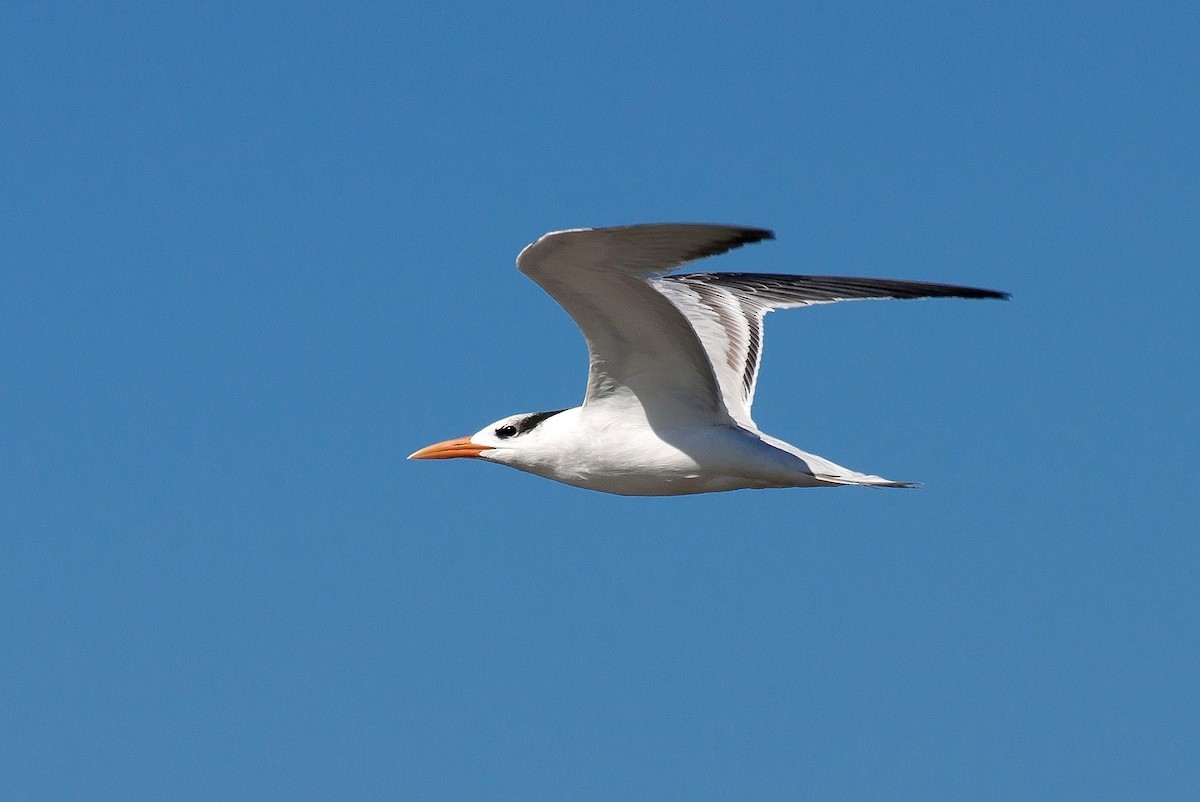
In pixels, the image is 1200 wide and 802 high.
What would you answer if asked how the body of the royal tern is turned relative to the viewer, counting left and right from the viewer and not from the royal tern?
facing to the left of the viewer
